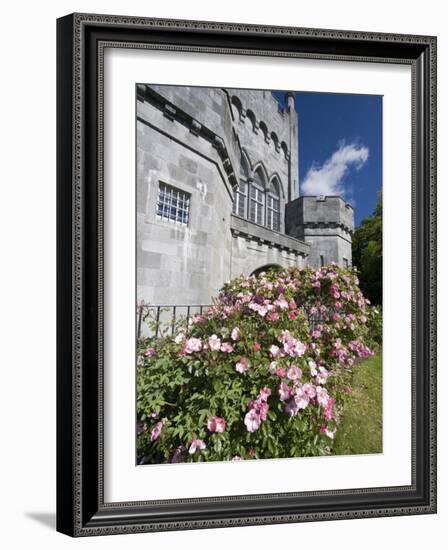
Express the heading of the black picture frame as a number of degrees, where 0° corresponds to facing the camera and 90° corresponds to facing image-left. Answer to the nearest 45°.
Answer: approximately 315°
